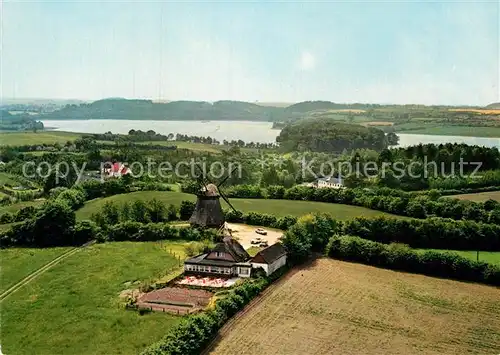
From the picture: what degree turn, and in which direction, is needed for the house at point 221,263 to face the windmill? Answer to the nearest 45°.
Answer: approximately 180°

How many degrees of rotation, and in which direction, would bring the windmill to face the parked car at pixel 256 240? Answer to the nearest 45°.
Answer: approximately 90° to its right

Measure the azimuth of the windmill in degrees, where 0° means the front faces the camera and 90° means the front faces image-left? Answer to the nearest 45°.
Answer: approximately 225°

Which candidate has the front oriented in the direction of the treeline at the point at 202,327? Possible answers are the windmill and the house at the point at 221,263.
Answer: the house

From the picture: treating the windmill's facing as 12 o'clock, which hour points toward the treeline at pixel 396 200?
The treeline is roughly at 1 o'clock from the windmill.

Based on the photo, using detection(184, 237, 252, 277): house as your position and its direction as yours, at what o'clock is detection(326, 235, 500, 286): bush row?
The bush row is roughly at 9 o'clock from the house.

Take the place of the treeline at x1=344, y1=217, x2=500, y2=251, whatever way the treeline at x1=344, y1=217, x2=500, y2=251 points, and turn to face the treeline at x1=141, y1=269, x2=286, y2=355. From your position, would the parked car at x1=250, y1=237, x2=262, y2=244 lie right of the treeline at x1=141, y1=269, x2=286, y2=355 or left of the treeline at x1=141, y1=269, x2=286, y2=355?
right

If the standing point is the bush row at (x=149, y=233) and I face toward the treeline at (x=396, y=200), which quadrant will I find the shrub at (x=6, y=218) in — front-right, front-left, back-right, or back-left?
back-left

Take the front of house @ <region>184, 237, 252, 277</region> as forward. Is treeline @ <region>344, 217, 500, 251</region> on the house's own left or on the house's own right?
on the house's own left

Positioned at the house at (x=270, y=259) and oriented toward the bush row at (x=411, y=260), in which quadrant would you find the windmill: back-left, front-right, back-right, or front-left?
back-left

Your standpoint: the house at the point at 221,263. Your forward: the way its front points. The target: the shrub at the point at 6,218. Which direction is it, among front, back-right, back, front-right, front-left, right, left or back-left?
back-right
